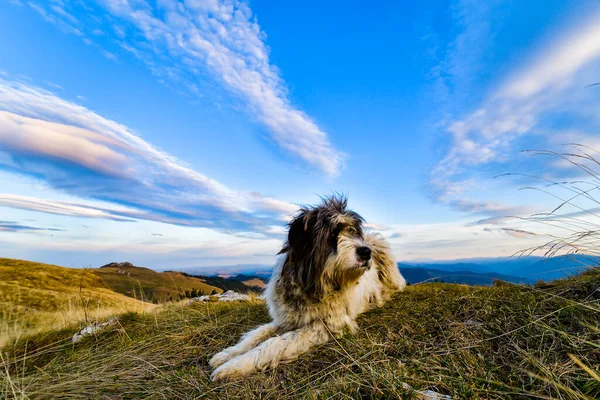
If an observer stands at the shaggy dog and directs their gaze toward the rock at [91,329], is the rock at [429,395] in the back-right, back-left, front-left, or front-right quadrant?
back-left

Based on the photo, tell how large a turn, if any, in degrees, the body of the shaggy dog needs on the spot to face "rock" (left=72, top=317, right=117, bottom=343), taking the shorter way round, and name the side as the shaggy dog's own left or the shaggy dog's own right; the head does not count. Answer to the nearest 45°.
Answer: approximately 45° to the shaggy dog's own right

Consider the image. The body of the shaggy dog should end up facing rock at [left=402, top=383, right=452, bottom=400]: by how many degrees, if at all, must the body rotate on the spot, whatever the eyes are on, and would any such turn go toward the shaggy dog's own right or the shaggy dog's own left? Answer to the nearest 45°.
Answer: approximately 45° to the shaggy dog's own left

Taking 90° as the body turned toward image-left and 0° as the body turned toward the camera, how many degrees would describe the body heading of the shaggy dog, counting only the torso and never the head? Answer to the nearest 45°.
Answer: approximately 45°
